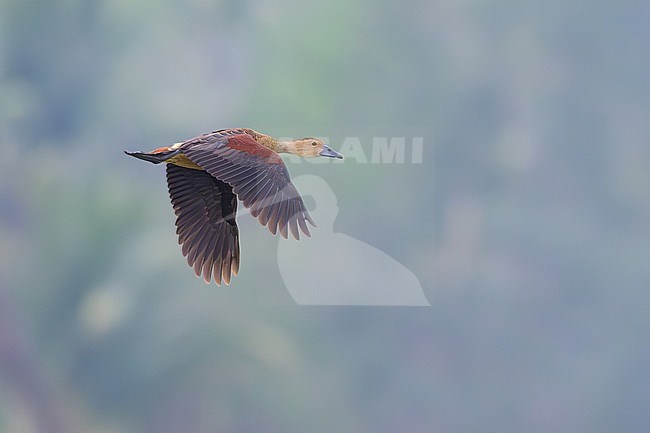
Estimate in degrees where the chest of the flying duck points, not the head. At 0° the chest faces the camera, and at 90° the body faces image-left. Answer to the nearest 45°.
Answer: approximately 270°
